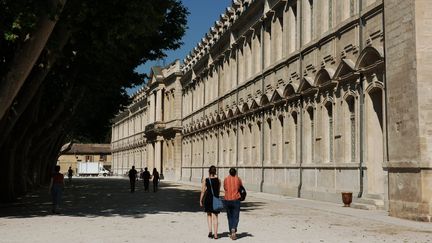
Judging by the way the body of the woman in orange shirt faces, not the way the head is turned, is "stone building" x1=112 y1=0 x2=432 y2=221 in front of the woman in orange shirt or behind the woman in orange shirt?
in front

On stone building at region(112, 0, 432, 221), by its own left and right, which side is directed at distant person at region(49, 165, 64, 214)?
front

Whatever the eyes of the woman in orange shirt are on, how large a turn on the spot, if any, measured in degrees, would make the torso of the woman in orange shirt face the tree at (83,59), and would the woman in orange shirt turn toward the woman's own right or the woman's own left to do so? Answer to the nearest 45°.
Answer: approximately 45° to the woman's own left

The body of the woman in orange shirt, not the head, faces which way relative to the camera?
away from the camera

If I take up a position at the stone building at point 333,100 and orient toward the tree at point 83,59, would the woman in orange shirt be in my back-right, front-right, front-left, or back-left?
front-left

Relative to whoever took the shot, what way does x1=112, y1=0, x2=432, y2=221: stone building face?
facing the viewer and to the left of the viewer

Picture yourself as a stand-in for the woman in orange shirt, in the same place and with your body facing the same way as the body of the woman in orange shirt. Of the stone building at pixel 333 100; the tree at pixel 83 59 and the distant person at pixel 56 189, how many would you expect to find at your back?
0
